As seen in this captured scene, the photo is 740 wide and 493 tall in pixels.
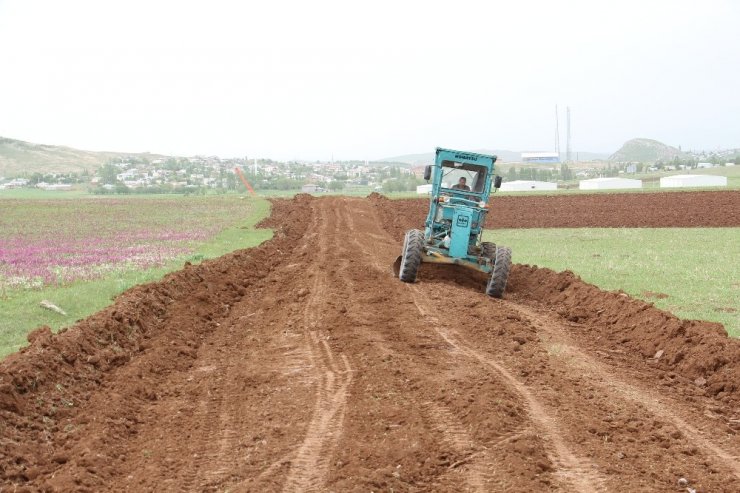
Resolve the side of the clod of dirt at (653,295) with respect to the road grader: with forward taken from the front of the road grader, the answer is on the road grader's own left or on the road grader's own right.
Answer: on the road grader's own left

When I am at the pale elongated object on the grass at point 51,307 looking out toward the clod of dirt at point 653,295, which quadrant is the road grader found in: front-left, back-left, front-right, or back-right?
front-left

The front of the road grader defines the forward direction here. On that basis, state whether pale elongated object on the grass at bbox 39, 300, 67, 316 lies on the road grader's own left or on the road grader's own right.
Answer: on the road grader's own right

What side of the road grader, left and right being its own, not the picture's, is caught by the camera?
front
